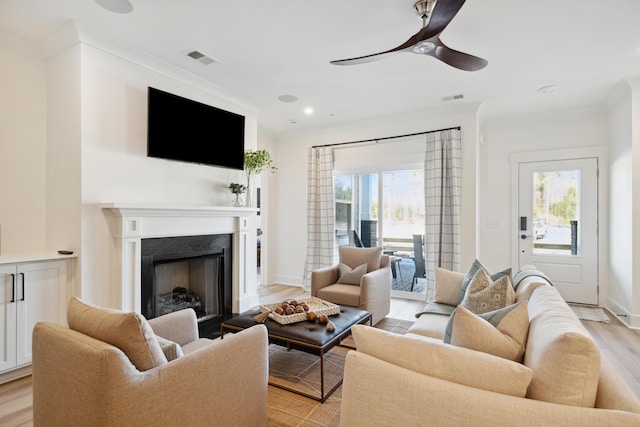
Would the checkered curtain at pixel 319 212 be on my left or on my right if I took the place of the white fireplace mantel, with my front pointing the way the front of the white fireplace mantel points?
on my left

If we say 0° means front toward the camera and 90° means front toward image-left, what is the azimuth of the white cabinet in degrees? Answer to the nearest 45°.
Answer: approximately 315°

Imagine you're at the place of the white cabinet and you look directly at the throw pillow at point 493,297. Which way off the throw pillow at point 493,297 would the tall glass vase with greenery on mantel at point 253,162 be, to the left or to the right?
left

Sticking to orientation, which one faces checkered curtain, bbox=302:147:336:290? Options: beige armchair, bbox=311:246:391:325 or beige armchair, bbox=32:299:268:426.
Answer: beige armchair, bbox=32:299:268:426

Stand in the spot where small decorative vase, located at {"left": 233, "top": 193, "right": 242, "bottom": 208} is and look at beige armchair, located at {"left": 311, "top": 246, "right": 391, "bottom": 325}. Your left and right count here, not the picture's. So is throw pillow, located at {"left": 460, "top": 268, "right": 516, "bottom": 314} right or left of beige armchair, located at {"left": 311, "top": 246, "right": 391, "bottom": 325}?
right

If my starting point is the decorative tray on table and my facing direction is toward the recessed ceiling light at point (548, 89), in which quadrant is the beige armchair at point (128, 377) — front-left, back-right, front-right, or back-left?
back-right

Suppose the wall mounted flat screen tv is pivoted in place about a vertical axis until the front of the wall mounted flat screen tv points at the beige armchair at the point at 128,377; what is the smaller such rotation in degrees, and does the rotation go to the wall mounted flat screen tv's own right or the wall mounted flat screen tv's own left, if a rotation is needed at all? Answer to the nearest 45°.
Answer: approximately 45° to the wall mounted flat screen tv's own right

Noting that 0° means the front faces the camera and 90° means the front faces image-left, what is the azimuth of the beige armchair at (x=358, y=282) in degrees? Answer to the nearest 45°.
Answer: approximately 45°

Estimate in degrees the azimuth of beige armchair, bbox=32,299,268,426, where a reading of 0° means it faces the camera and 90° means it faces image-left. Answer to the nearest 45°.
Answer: approximately 225°

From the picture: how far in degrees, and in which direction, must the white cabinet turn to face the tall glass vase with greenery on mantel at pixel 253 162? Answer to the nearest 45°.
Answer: approximately 45° to its left

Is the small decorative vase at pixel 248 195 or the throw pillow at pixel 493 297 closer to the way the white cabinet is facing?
the throw pillow
